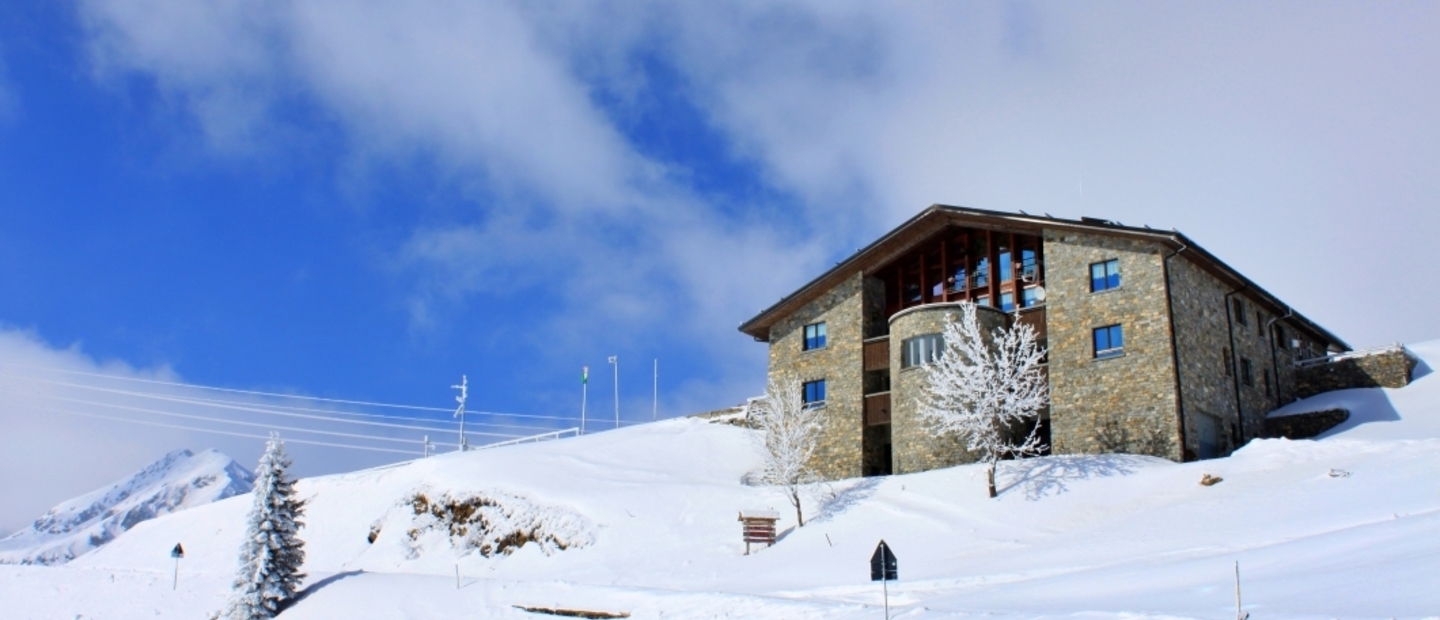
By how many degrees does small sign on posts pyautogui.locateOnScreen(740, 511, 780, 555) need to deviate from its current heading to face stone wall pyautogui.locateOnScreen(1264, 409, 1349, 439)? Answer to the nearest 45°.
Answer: approximately 90° to its left

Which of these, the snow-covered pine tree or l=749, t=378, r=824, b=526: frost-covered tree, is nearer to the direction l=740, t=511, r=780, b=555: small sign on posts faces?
the snow-covered pine tree

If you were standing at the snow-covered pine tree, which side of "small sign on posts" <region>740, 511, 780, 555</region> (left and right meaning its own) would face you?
right

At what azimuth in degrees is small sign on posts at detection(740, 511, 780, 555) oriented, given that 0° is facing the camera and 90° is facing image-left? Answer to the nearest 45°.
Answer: approximately 0°

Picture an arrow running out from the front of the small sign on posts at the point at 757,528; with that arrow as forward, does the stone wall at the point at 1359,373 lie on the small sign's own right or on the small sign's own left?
on the small sign's own left

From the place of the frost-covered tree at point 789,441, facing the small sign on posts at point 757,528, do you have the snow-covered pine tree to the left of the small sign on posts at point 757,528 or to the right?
right

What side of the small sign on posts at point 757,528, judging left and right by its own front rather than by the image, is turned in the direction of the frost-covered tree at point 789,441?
back

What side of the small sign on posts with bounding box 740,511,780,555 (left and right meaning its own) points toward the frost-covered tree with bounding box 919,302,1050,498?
left
